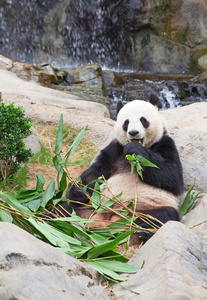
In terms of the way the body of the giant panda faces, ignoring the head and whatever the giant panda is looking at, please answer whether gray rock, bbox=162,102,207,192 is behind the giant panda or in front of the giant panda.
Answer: behind

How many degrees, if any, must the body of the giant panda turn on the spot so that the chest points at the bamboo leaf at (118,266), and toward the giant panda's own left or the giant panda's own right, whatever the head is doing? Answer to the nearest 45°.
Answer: approximately 45° to the giant panda's own left

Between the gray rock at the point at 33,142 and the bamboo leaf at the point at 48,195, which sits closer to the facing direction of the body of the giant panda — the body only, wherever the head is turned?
the bamboo leaf

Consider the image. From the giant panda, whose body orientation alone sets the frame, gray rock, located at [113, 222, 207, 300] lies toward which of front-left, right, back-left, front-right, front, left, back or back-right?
front-left

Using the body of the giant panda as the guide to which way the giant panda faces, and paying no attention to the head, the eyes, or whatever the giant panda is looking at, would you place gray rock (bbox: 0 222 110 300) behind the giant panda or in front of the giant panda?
in front

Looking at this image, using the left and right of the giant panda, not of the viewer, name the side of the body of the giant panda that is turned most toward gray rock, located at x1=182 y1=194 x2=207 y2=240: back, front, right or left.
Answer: left

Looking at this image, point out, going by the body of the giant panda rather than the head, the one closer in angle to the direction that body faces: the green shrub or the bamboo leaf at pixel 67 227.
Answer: the bamboo leaf

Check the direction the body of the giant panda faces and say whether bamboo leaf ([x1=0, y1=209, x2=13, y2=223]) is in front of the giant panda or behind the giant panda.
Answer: in front

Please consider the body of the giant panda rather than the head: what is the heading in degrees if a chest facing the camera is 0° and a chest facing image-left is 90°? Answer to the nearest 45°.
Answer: approximately 45°
